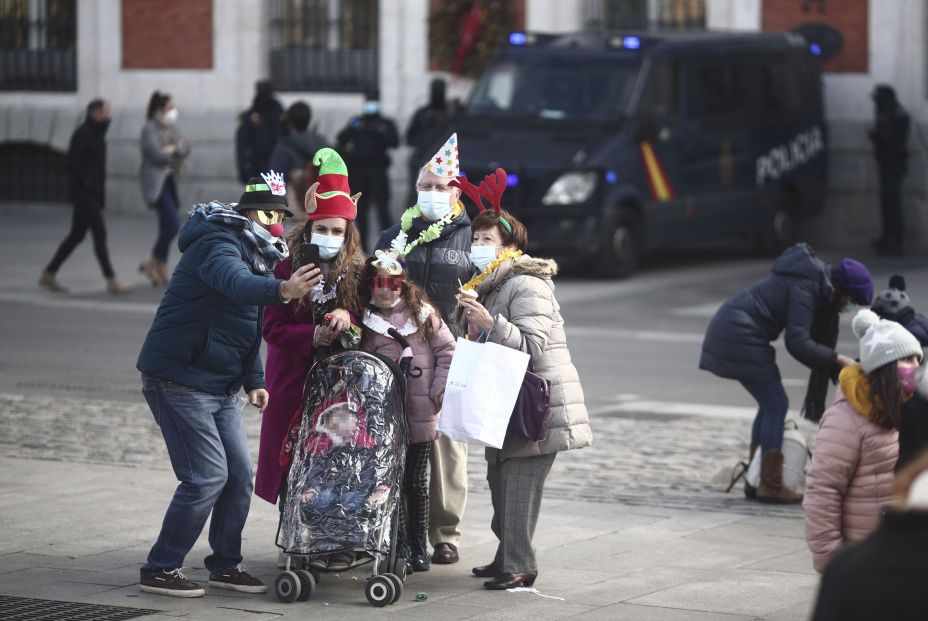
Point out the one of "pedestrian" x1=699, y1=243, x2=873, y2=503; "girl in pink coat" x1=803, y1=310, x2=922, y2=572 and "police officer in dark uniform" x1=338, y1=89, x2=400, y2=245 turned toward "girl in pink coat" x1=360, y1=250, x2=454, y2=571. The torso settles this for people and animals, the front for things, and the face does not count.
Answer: the police officer in dark uniform

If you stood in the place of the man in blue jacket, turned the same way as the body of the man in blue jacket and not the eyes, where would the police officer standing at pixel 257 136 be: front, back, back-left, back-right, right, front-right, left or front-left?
left

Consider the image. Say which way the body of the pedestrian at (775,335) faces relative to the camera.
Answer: to the viewer's right

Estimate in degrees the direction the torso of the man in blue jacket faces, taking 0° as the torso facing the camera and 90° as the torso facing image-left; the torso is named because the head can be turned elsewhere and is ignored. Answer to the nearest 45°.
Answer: approximately 270°

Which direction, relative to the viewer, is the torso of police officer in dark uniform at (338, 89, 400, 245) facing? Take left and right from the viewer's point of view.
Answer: facing the viewer

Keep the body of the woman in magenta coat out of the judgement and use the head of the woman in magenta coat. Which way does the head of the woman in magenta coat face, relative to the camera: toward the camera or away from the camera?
toward the camera

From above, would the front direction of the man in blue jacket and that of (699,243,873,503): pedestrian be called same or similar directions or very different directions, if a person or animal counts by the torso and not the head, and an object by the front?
same or similar directions

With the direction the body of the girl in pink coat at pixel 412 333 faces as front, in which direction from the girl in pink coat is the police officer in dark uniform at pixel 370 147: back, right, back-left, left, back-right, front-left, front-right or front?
back

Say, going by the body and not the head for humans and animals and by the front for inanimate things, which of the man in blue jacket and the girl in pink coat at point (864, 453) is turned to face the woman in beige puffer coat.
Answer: the man in blue jacket

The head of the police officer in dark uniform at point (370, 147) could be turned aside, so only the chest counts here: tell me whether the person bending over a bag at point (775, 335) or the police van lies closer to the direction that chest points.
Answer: the person bending over a bag

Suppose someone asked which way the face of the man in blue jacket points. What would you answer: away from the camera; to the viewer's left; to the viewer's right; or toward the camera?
to the viewer's right
